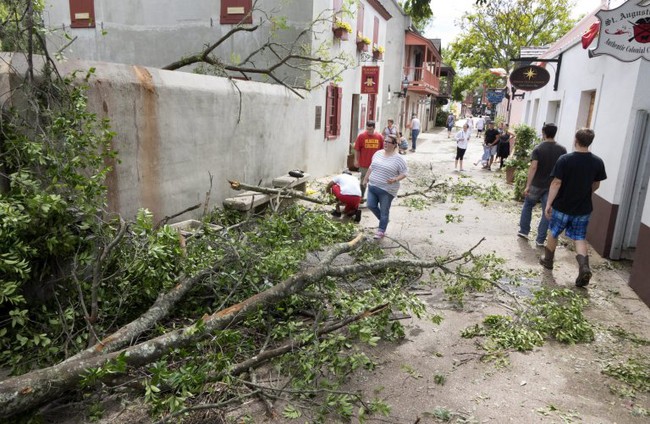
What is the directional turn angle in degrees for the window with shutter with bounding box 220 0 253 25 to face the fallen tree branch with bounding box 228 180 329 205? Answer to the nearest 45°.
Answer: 0° — it already faces it

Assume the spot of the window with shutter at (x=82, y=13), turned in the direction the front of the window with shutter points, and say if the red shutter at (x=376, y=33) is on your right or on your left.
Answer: on your left

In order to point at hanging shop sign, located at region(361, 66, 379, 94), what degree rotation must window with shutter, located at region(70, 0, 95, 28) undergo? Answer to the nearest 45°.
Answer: approximately 90° to its left

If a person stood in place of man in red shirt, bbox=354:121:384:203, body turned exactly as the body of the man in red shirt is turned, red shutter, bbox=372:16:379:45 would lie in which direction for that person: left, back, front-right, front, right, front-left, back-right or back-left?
back

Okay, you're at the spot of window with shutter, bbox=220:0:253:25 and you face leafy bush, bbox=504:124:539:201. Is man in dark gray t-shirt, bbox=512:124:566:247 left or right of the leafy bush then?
right

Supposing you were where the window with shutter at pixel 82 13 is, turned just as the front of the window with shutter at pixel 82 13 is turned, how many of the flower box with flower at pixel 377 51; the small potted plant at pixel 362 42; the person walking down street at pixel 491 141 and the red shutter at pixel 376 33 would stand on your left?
4

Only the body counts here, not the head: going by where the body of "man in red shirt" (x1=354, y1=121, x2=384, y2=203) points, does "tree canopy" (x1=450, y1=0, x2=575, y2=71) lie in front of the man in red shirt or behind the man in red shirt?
behind

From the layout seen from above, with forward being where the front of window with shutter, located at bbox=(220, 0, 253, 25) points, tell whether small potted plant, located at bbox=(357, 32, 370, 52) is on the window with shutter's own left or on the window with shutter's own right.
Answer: on the window with shutter's own left

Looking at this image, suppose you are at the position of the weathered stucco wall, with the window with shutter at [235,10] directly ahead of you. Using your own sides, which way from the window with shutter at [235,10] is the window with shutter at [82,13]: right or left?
left

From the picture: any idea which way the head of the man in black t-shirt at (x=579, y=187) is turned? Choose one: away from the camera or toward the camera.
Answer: away from the camera

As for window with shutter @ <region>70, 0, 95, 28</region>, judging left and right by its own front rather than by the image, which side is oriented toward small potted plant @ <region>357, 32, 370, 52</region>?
left

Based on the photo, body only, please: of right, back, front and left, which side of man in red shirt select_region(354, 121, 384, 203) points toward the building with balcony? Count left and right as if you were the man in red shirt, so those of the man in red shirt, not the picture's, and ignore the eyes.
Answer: back
